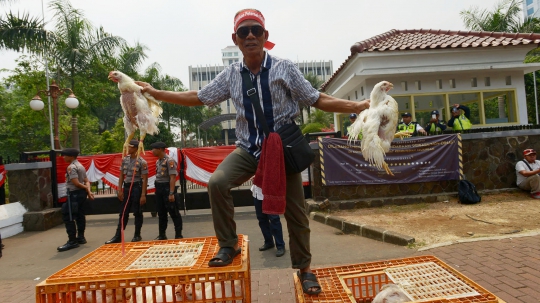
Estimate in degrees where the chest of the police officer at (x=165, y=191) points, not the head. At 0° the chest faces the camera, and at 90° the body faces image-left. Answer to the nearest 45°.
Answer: approximately 45°

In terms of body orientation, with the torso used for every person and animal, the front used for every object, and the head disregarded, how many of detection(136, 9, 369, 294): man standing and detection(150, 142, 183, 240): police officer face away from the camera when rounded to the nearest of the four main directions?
0

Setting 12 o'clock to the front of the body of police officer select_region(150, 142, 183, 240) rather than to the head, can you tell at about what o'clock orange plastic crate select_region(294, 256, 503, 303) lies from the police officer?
The orange plastic crate is roughly at 10 o'clock from the police officer.

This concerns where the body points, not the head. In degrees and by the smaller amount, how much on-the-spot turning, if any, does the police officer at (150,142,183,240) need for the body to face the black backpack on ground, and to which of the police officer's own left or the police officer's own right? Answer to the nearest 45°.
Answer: approximately 135° to the police officer's own left

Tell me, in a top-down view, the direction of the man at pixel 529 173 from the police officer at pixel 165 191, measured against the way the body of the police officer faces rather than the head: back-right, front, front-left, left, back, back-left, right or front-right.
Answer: back-left

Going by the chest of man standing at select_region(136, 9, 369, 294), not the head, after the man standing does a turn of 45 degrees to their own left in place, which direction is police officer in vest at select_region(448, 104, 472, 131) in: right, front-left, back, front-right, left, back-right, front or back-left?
left

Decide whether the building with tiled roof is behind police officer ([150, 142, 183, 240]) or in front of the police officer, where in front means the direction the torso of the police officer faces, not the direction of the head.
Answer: behind

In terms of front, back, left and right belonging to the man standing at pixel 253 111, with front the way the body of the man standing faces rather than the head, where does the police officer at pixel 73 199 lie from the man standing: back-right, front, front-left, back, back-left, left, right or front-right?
back-right

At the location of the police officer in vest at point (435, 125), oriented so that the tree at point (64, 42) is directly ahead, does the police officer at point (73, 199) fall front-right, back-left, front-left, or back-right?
front-left

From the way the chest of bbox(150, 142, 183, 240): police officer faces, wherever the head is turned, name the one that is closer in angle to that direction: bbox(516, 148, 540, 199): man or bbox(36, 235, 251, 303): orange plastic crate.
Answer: the orange plastic crate

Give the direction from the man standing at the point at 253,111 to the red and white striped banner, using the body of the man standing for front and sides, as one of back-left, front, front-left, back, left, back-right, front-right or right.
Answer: back-right

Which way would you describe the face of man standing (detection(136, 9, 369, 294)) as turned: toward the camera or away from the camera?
toward the camera

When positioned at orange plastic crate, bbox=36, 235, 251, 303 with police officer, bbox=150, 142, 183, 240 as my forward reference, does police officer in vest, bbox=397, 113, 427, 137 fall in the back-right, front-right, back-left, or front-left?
front-right

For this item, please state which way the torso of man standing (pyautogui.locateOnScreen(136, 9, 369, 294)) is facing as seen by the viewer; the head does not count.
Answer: toward the camera
